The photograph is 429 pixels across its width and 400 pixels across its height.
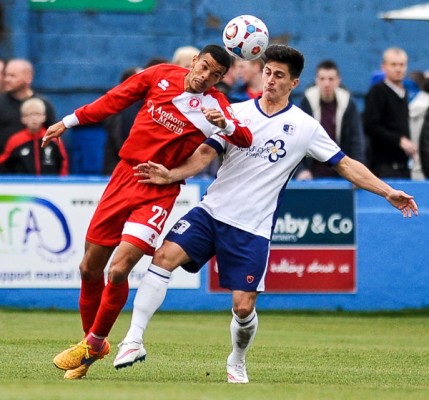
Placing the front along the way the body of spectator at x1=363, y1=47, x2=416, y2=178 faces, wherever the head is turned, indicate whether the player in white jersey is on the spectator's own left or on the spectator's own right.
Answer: on the spectator's own right

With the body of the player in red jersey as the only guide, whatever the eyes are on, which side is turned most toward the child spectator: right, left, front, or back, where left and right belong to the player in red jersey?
back

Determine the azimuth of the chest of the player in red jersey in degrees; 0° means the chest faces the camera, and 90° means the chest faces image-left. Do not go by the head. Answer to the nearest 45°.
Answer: approximately 0°

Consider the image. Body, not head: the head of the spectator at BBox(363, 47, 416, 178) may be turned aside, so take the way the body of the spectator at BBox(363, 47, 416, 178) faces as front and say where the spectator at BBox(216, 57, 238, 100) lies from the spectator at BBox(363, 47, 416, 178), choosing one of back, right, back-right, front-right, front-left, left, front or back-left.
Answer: back-right
